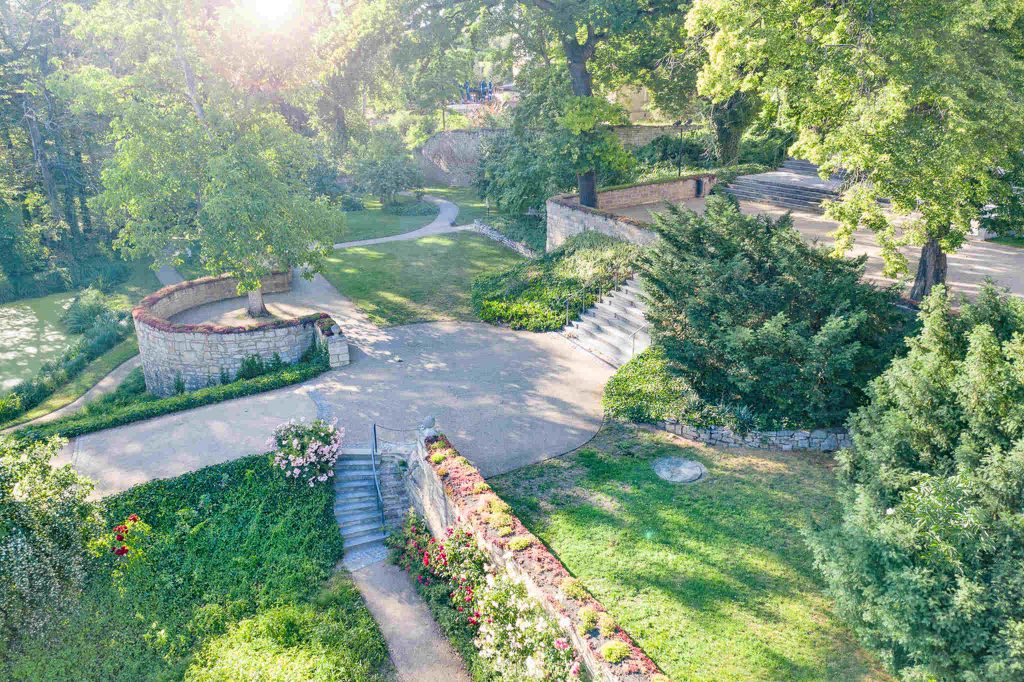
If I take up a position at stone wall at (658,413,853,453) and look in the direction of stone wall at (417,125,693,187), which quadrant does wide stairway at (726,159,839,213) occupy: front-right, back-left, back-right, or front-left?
front-right

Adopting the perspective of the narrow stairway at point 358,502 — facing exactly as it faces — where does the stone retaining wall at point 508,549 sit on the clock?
The stone retaining wall is roughly at 11 o'clock from the narrow stairway.

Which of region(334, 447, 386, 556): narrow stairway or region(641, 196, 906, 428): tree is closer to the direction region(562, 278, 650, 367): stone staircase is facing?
the narrow stairway

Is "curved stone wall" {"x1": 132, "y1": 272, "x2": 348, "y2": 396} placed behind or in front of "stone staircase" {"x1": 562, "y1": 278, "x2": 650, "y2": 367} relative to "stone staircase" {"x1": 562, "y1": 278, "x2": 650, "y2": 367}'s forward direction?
in front

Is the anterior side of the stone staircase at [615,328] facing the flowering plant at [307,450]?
yes

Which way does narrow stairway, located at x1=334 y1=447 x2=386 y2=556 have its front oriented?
toward the camera

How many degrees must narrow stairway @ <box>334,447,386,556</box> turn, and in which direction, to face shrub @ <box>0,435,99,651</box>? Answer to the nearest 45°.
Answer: approximately 90° to its right

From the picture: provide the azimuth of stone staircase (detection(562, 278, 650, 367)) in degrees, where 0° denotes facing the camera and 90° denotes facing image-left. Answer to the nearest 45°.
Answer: approximately 45°

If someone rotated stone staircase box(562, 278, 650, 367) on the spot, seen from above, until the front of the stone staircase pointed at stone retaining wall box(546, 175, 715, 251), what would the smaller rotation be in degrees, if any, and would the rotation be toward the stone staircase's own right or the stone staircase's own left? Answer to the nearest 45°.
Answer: approximately 135° to the stone staircase's own right

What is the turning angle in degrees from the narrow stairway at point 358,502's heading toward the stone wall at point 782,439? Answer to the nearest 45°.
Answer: approximately 90° to its left

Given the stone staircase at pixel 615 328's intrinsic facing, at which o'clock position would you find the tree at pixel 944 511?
The tree is roughly at 10 o'clock from the stone staircase.

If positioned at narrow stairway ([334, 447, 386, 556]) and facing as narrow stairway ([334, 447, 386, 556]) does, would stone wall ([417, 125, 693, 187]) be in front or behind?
behind

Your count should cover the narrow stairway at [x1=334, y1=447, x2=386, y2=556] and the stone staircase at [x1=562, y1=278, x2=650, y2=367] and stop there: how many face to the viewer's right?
0

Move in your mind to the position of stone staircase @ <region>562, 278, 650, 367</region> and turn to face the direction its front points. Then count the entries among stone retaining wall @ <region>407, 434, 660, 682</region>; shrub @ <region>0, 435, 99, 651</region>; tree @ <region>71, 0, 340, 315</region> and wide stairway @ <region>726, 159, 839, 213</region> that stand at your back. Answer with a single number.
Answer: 1

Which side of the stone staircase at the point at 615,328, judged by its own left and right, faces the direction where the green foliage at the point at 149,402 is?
front

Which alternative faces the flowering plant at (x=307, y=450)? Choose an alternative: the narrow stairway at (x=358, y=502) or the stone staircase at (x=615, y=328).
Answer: the stone staircase

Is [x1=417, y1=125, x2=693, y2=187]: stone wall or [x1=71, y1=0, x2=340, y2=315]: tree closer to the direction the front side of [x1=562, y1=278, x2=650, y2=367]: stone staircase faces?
the tree
